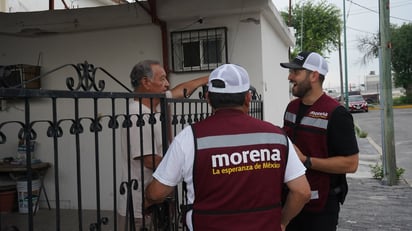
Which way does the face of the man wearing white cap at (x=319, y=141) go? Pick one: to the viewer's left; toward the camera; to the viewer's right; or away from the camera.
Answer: to the viewer's left

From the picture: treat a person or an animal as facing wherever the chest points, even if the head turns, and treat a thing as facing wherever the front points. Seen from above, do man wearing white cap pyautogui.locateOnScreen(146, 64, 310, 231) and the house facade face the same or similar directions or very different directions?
very different directions

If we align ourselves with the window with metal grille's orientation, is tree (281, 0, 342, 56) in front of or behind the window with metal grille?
behind

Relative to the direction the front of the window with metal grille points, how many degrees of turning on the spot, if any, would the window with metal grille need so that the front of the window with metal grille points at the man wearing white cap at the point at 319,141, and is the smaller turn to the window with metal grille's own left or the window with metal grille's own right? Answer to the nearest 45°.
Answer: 0° — it already faces them

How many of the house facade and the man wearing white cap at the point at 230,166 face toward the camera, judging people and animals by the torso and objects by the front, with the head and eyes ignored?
1

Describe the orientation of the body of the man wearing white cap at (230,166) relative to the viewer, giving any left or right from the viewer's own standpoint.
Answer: facing away from the viewer

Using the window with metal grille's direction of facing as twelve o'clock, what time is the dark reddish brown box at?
The dark reddish brown box is roughly at 3 o'clock from the window with metal grille.

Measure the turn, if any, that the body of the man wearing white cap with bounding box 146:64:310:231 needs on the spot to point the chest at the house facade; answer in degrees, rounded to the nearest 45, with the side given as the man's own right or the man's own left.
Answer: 0° — they already face it

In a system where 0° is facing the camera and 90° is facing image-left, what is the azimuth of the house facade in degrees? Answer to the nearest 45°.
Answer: approximately 0°

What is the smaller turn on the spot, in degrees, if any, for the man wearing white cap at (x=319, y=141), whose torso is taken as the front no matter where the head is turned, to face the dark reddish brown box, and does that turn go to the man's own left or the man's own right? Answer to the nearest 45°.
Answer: approximately 90° to the man's own right

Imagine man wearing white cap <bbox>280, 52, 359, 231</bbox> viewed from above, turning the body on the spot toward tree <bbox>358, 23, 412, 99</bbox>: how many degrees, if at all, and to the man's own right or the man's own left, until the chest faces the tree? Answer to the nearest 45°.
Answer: approximately 135° to the man's own right

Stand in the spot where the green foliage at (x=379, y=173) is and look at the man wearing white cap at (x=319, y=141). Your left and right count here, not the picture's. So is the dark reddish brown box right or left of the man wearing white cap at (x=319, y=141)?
right
